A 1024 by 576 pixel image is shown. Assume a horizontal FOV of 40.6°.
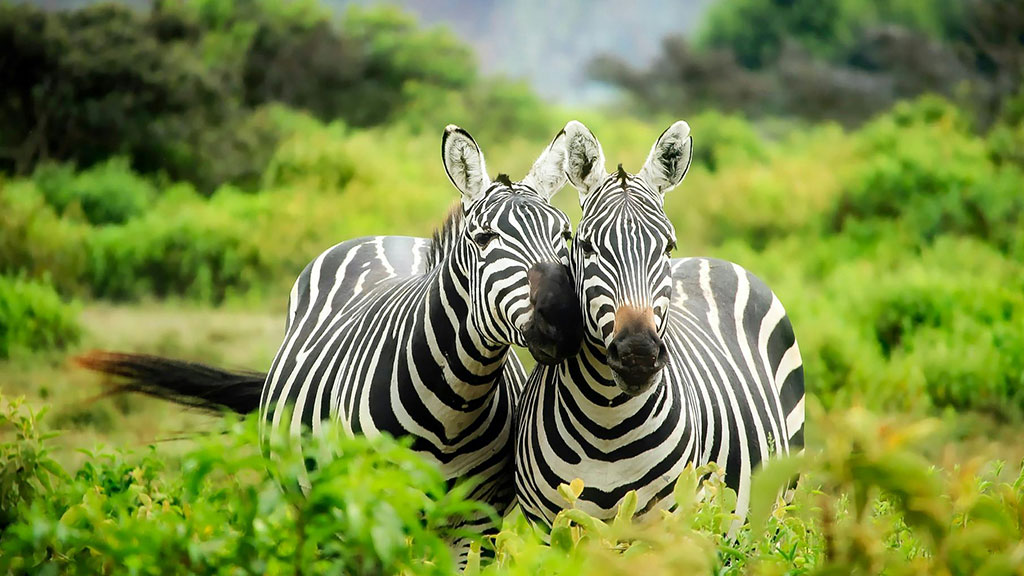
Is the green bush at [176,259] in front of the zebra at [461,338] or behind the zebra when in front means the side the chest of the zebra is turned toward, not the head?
behind

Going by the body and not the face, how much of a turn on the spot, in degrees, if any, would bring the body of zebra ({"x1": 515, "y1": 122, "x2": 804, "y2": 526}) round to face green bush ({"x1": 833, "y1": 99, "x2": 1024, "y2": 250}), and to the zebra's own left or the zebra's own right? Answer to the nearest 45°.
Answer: approximately 135° to the zebra's own right

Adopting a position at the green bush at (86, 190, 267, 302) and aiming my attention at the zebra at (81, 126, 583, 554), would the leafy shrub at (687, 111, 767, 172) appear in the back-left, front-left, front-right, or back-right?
back-left

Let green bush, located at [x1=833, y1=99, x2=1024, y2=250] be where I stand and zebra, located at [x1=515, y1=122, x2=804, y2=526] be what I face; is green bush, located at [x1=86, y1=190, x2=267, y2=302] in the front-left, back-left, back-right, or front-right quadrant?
front-right

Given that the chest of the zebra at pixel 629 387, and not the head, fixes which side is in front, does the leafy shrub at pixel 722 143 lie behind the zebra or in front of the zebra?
behind

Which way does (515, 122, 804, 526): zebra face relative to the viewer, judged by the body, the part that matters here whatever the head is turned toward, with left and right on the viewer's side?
facing the viewer and to the left of the viewer

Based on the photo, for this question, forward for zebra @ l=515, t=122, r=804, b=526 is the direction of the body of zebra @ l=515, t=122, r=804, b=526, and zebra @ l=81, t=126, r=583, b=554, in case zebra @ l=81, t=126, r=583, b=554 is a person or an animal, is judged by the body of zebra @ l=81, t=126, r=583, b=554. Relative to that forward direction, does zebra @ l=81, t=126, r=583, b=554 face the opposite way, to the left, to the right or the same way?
to the left

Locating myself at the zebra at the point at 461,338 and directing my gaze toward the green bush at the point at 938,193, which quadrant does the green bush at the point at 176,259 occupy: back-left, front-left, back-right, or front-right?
front-left

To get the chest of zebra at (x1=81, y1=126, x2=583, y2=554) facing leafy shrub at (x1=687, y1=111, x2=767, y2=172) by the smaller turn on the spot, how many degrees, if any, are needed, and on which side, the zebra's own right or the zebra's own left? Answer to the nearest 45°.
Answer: approximately 135° to the zebra's own left

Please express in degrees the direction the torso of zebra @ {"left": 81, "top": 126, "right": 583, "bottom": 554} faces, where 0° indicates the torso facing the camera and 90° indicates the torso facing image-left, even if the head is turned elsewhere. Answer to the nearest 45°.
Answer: approximately 315°

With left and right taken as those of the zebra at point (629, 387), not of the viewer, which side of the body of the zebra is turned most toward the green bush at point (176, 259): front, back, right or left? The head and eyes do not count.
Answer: right

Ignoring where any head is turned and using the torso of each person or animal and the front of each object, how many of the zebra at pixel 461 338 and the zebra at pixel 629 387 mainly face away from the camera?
0
